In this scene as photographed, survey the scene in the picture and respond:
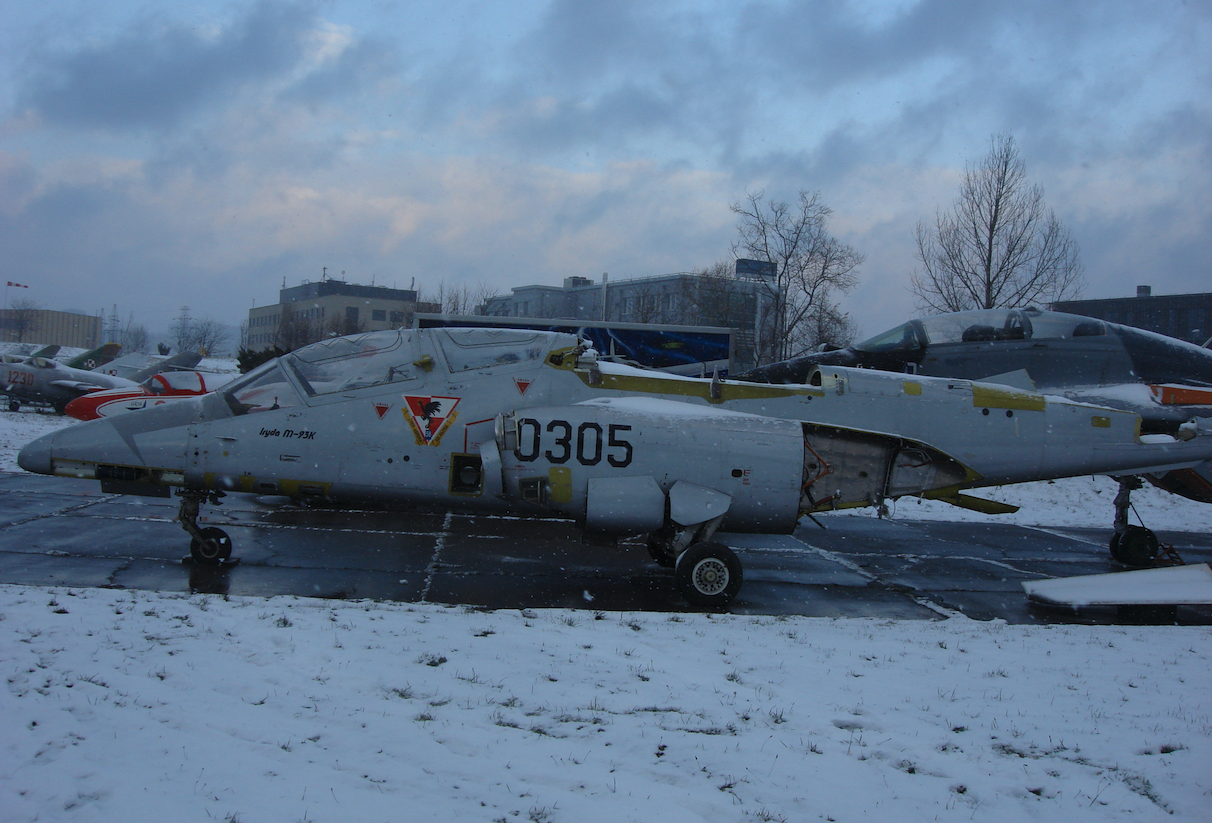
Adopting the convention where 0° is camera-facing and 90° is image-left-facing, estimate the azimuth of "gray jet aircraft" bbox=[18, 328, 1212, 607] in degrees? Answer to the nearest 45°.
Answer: approximately 90°

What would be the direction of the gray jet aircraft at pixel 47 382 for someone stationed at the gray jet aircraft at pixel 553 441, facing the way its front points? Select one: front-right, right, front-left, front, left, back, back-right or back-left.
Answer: front-right

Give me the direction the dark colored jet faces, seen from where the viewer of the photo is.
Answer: facing to the left of the viewer

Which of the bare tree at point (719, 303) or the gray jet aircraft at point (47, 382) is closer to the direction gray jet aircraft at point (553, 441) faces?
the gray jet aircraft

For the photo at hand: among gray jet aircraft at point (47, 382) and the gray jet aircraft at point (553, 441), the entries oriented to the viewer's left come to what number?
2

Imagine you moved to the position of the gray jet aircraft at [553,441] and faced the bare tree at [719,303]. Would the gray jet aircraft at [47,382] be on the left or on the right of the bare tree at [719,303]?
left

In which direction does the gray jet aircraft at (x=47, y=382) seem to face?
to the viewer's left

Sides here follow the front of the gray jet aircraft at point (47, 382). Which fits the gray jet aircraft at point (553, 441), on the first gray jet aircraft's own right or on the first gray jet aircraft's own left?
on the first gray jet aircraft's own left

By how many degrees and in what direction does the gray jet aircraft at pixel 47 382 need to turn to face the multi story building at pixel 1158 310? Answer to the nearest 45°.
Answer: approximately 180°

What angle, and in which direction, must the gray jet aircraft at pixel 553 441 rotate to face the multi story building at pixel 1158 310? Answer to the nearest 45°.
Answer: approximately 135° to its right
